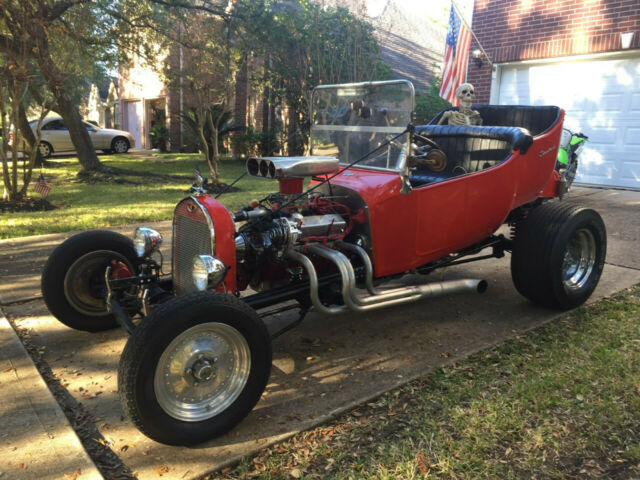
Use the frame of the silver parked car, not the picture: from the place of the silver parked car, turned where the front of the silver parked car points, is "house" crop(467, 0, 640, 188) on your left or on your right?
on your right

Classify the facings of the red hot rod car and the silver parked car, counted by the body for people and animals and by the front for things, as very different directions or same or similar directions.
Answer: very different directions

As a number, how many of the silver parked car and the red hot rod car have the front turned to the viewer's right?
1

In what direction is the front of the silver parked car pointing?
to the viewer's right

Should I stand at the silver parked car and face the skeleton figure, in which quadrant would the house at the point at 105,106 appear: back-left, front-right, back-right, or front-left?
back-left

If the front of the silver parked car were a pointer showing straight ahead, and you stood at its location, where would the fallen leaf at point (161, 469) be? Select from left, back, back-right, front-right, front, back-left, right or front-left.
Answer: right

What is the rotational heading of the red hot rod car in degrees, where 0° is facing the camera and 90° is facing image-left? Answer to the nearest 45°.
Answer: approximately 45°

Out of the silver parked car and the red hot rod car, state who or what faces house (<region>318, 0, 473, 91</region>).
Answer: the silver parked car

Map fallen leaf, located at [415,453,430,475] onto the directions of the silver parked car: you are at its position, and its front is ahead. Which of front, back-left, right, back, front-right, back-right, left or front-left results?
right

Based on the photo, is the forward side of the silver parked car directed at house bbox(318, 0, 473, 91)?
yes

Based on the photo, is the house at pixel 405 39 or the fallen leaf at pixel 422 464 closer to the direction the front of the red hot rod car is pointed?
the fallen leaf

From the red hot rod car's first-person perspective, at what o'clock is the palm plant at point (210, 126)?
The palm plant is roughly at 4 o'clock from the red hot rod car.

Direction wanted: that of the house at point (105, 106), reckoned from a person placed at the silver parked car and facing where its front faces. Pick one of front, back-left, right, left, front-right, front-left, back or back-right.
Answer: left
